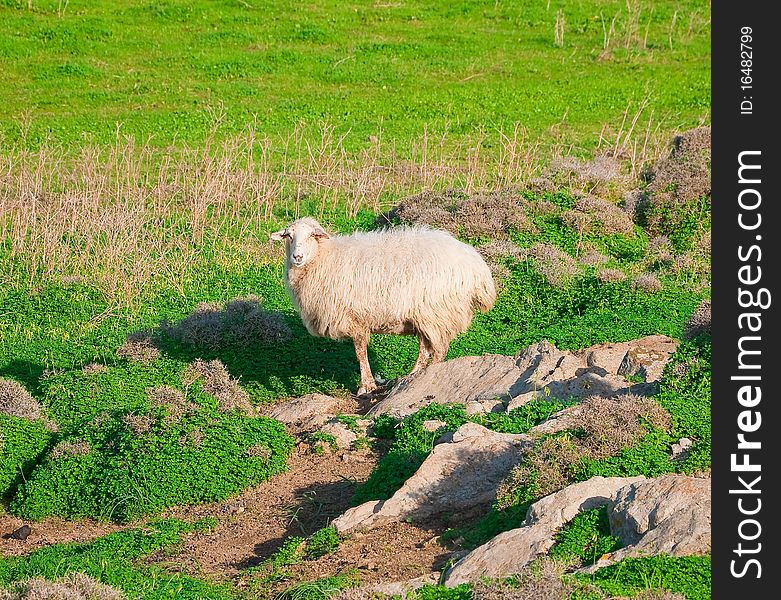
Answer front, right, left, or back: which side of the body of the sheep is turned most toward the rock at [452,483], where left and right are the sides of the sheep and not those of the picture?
left

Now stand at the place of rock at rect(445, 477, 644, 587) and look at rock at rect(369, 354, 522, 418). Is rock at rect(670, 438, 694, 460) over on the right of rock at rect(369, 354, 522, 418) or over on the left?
right

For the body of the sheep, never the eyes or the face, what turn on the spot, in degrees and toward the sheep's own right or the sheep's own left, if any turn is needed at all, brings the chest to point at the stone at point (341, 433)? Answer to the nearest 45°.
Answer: approximately 90° to the sheep's own left

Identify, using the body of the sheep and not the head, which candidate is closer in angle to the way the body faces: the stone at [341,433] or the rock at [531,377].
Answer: the stone

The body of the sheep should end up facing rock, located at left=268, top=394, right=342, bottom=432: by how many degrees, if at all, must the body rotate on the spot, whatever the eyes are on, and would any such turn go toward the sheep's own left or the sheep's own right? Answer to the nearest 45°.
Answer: approximately 45° to the sheep's own left

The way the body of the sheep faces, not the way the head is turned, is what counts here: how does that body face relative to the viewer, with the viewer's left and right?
facing to the left of the viewer

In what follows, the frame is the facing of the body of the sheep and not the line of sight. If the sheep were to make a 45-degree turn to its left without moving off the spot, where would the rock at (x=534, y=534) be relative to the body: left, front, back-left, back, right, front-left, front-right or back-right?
front-left
